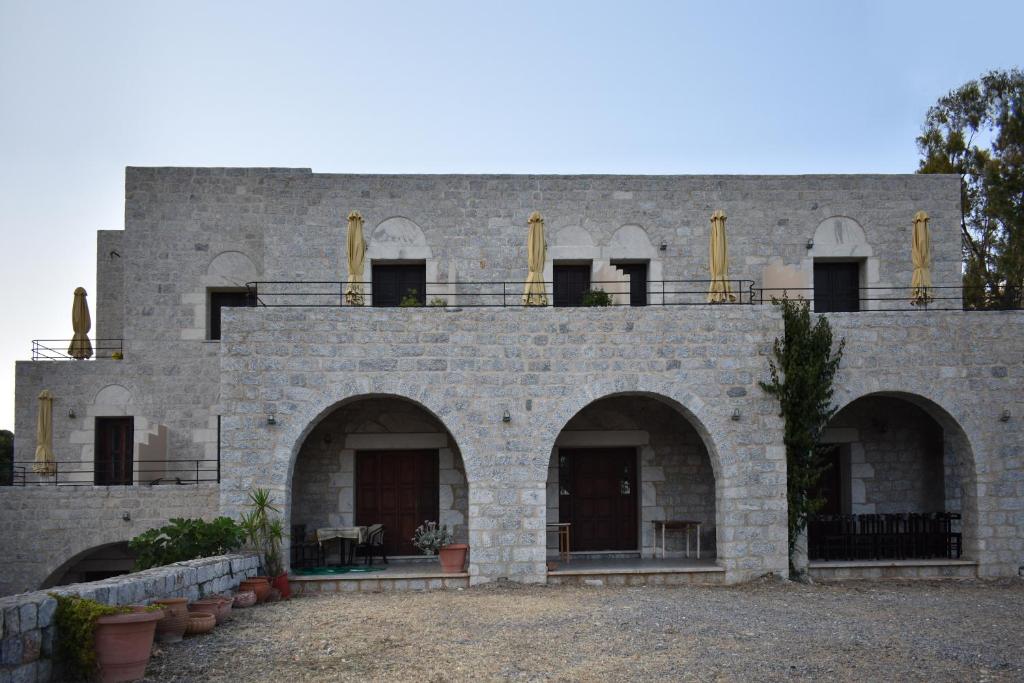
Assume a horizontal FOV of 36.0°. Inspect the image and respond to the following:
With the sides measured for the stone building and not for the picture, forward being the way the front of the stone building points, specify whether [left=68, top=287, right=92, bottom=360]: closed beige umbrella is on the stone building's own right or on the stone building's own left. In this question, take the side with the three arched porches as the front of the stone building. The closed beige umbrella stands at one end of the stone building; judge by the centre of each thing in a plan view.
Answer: on the stone building's own right

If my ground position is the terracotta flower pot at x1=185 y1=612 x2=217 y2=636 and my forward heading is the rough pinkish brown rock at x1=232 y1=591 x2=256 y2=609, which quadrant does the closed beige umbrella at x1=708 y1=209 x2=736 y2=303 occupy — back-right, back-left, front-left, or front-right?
front-right

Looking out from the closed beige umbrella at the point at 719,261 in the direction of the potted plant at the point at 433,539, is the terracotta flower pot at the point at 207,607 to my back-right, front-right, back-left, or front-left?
front-left

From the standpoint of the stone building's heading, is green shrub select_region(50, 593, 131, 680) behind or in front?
in front

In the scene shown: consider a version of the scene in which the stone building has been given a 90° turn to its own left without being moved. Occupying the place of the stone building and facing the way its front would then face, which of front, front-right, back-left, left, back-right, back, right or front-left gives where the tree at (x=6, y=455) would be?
back-left

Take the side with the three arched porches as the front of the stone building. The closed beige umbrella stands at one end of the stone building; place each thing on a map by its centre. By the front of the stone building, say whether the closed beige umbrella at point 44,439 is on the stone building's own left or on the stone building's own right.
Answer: on the stone building's own right

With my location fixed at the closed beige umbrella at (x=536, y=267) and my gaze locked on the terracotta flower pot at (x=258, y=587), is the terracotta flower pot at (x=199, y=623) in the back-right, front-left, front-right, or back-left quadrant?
front-left

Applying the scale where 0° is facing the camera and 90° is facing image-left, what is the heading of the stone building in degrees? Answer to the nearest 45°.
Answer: approximately 0°

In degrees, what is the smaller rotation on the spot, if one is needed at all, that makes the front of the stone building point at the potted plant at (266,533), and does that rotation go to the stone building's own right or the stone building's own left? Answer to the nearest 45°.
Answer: approximately 45° to the stone building's own right
